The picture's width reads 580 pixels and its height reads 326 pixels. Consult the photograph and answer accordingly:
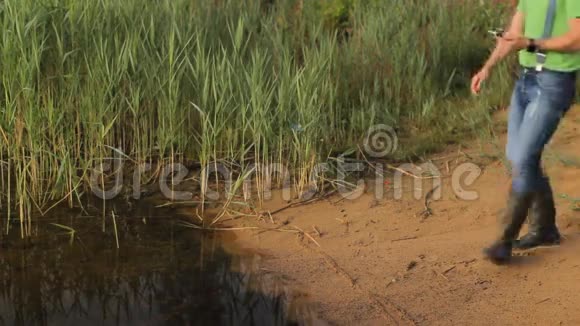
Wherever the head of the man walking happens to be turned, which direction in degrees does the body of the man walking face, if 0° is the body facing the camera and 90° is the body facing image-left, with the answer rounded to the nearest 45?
approximately 45°

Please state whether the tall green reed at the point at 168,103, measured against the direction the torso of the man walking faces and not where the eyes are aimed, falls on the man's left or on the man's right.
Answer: on the man's right
